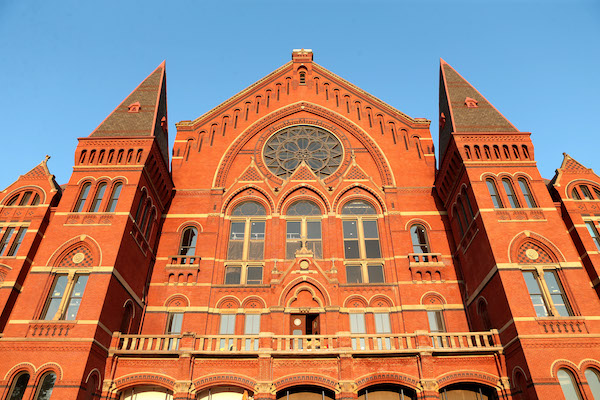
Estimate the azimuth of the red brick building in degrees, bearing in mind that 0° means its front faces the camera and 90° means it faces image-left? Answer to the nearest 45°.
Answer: approximately 0°
